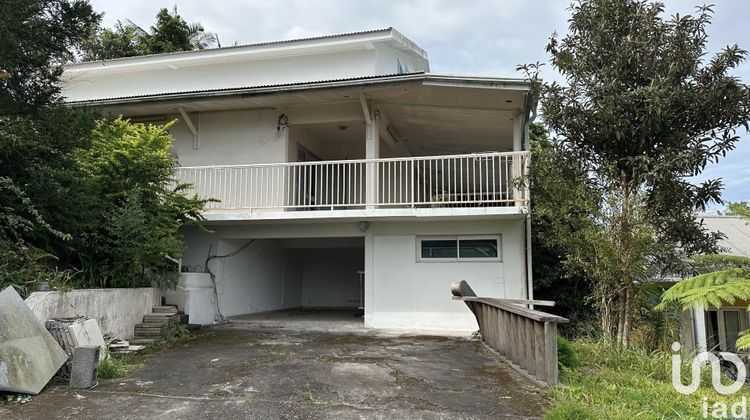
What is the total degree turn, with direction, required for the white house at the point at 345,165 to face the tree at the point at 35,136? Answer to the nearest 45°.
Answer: approximately 45° to its right

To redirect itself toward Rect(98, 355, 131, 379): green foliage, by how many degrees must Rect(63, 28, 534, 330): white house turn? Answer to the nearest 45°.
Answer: approximately 45° to its right

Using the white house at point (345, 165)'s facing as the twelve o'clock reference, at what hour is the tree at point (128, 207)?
The tree is roughly at 2 o'clock from the white house.

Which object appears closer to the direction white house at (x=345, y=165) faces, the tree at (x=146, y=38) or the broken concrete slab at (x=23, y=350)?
the broken concrete slab

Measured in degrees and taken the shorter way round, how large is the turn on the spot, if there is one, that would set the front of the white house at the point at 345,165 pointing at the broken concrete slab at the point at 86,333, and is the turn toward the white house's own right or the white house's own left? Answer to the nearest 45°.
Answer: approximately 45° to the white house's own right

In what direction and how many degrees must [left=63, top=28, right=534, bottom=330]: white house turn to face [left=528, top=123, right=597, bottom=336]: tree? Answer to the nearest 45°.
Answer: approximately 45° to its left

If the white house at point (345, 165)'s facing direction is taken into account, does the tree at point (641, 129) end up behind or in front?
in front

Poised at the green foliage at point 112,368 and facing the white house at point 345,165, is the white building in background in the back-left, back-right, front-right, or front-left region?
front-right

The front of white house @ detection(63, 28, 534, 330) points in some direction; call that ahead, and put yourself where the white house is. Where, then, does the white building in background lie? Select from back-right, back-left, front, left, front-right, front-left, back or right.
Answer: left

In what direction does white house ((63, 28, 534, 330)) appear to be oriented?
toward the camera
